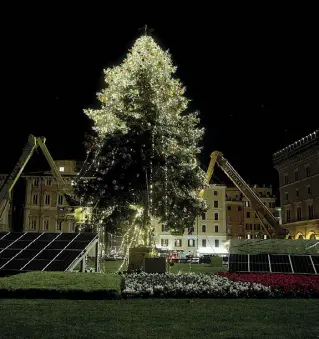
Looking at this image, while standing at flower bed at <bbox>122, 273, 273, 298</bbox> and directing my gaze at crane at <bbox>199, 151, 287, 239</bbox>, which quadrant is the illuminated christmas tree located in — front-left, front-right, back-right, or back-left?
front-left

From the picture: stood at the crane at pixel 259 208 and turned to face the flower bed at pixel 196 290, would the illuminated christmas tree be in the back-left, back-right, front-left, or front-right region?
front-right

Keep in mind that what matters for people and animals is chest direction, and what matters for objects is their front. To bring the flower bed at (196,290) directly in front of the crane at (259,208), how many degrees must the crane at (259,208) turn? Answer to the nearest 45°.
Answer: approximately 90° to its left

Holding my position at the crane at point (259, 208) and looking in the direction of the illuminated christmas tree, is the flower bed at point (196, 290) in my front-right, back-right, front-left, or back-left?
front-left

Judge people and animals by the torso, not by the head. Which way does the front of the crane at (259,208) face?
to the viewer's left

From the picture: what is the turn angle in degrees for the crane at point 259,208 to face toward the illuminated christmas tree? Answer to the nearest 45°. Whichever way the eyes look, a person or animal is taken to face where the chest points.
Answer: approximately 45° to its left

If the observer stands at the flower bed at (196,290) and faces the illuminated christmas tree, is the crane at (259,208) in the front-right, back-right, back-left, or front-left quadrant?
front-right
